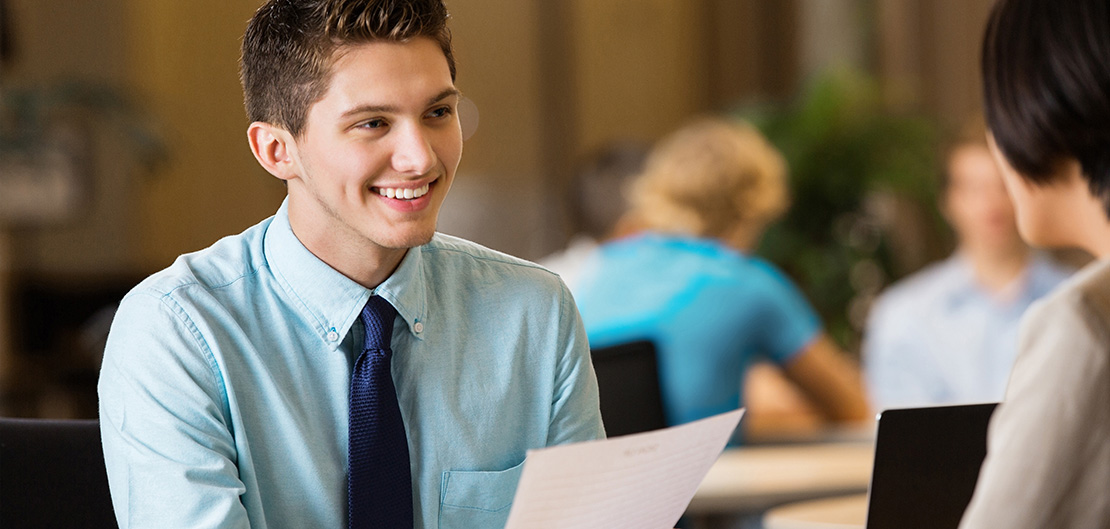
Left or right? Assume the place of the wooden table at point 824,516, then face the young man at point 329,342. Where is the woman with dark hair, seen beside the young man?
left

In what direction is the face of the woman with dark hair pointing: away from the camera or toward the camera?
away from the camera

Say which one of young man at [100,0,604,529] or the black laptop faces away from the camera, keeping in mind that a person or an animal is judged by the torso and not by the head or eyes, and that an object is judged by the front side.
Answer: the black laptop

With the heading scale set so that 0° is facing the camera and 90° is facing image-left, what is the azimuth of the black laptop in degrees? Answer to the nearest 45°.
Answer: approximately 180°

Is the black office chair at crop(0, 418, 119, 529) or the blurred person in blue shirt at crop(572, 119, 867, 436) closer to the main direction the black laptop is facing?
the blurred person in blue shirt

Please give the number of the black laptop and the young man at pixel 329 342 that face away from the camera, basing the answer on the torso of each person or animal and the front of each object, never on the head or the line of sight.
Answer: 1

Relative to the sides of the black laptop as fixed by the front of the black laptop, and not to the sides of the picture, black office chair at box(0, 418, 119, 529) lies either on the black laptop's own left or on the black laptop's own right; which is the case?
on the black laptop's own left

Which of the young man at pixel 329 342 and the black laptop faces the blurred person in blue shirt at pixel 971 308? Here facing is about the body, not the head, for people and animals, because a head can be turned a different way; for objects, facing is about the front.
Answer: the black laptop

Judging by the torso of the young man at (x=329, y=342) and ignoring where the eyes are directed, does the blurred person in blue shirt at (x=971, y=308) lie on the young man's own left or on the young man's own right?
on the young man's own left

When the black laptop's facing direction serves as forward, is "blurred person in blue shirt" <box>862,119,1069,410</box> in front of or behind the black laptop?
in front

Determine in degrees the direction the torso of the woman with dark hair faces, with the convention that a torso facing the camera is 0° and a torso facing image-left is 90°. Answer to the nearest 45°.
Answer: approximately 135°

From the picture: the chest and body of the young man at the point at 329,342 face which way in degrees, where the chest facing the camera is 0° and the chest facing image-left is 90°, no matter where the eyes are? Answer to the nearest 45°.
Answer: approximately 315°

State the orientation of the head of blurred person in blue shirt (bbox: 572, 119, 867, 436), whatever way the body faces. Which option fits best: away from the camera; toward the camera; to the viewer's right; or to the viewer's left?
away from the camera

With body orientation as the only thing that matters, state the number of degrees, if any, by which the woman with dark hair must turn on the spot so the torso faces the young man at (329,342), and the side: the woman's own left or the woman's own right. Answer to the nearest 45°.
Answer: approximately 45° to the woman's own left

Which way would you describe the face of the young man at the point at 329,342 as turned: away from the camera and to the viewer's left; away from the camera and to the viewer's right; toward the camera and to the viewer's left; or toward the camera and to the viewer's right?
toward the camera and to the viewer's right
